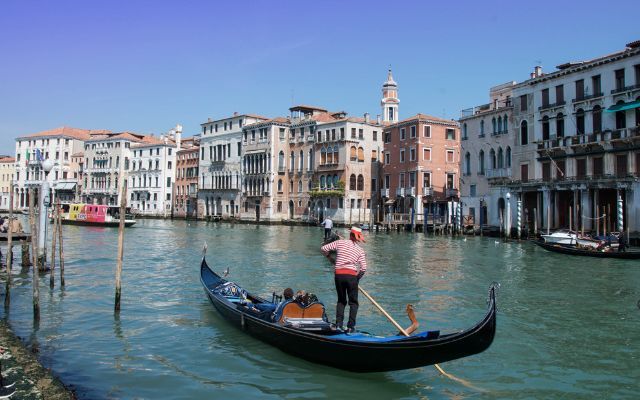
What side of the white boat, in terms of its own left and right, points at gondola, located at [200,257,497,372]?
left

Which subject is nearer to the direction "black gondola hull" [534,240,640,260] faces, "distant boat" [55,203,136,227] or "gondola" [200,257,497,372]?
the distant boat

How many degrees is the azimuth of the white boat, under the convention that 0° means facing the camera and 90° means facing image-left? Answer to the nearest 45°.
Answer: approximately 90°

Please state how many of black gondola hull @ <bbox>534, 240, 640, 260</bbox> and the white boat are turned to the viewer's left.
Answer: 2

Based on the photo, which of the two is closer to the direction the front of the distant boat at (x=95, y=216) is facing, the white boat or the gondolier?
the white boat

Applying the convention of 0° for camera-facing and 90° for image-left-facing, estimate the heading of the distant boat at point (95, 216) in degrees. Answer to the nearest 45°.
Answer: approximately 270°

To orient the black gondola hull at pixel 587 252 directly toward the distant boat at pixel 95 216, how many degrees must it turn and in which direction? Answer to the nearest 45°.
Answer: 0° — it already faces it

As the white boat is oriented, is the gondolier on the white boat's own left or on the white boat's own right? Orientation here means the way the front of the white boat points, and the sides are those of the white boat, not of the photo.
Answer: on the white boat's own left

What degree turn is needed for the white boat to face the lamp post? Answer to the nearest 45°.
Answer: approximately 45° to its left

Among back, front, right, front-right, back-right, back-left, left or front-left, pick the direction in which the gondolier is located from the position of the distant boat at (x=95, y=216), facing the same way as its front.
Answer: right

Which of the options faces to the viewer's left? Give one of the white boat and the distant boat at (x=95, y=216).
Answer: the white boat

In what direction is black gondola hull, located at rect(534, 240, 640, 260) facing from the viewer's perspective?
to the viewer's left
